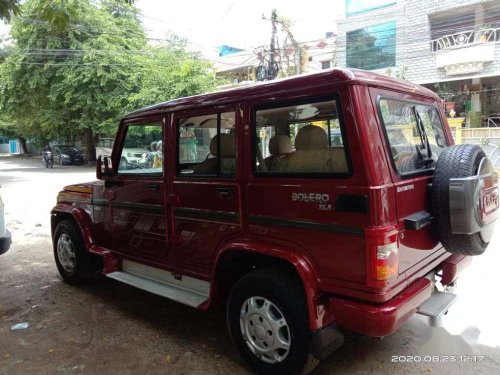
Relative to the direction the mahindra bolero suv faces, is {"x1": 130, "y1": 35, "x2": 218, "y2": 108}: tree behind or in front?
in front

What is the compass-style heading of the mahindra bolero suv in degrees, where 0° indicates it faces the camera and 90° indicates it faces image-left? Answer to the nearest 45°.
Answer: approximately 135°

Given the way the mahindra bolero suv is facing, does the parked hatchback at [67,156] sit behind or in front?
in front

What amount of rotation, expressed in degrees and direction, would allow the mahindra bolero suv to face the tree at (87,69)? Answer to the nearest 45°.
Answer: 0° — it already faces it

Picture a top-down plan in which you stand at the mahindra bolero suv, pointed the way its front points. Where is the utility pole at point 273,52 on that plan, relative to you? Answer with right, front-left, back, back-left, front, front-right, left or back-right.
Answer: front-right

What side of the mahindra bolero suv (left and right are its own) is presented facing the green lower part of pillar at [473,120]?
right

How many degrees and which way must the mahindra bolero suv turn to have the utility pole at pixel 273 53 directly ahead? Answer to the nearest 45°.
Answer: approximately 45° to its right
